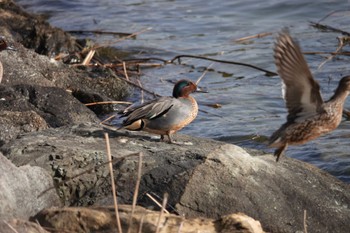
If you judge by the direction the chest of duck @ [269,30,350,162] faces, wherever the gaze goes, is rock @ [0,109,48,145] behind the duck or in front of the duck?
behind

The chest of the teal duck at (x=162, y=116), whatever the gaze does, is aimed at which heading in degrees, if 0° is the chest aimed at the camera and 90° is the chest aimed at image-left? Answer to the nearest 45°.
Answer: approximately 270°

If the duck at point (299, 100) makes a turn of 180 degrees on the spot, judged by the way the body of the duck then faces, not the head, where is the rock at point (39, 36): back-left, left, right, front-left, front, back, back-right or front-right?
front-right

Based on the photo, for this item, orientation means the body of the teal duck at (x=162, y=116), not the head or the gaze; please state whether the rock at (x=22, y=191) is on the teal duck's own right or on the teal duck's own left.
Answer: on the teal duck's own right

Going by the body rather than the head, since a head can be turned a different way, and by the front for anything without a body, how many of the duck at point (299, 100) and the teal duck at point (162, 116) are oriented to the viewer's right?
2

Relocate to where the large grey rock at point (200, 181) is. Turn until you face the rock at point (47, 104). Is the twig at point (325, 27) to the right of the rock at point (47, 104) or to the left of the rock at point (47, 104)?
right

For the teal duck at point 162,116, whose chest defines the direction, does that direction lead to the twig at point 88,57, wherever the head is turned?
no

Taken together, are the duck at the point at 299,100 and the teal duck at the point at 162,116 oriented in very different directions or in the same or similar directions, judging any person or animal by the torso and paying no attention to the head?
same or similar directions

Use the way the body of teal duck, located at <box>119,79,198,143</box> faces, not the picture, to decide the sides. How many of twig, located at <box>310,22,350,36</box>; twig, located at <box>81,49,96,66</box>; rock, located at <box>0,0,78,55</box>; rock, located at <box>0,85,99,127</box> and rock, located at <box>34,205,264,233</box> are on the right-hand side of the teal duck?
1

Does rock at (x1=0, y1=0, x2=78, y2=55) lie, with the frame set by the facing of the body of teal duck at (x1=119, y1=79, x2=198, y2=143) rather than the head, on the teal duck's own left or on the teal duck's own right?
on the teal duck's own left

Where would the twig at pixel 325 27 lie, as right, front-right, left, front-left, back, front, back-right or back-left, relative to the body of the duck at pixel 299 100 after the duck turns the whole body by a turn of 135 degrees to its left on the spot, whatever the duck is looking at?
front-right

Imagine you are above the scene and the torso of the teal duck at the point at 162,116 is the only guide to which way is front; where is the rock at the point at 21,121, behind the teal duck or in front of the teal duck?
behind

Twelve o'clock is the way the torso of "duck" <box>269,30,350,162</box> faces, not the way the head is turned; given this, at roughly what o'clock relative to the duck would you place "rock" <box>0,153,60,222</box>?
The rock is roughly at 5 o'clock from the duck.

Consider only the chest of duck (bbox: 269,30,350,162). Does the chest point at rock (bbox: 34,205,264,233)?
no

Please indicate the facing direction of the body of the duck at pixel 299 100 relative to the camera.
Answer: to the viewer's right
